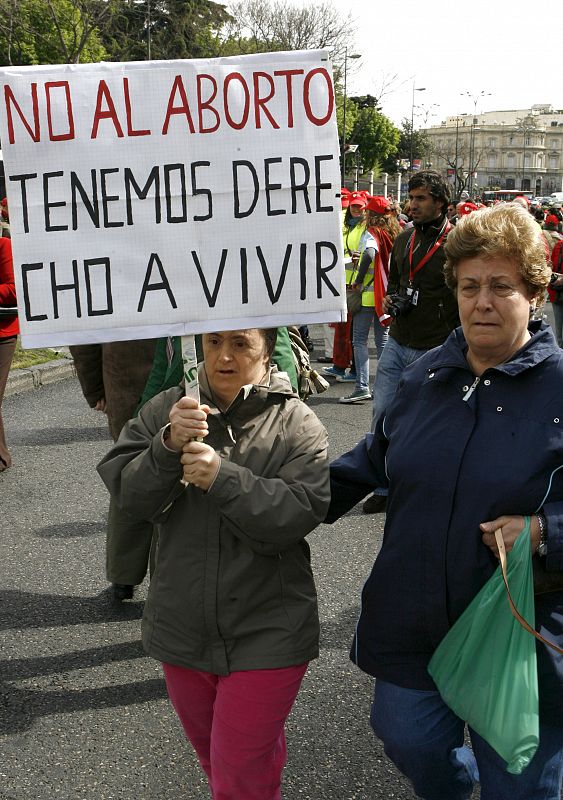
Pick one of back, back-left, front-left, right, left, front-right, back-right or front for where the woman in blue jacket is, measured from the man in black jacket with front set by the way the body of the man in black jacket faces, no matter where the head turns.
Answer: front-left

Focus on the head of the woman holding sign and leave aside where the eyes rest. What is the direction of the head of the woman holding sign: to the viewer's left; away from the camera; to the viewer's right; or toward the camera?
toward the camera

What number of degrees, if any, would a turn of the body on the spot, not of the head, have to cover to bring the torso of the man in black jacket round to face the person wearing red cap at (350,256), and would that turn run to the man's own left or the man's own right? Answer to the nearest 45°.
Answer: approximately 135° to the man's own right

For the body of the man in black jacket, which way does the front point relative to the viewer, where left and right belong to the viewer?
facing the viewer and to the left of the viewer

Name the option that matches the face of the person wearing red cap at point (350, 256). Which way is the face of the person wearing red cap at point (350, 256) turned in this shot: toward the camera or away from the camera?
toward the camera

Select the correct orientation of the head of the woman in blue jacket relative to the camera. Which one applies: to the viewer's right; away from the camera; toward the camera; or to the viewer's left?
toward the camera

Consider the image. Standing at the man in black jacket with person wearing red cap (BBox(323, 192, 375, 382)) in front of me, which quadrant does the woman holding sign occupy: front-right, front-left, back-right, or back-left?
back-left

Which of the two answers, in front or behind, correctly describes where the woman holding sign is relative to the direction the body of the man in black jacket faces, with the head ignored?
in front

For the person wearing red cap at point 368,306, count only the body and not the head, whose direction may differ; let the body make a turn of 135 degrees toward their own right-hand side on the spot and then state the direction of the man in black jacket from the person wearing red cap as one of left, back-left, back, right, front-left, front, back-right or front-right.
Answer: back-right
